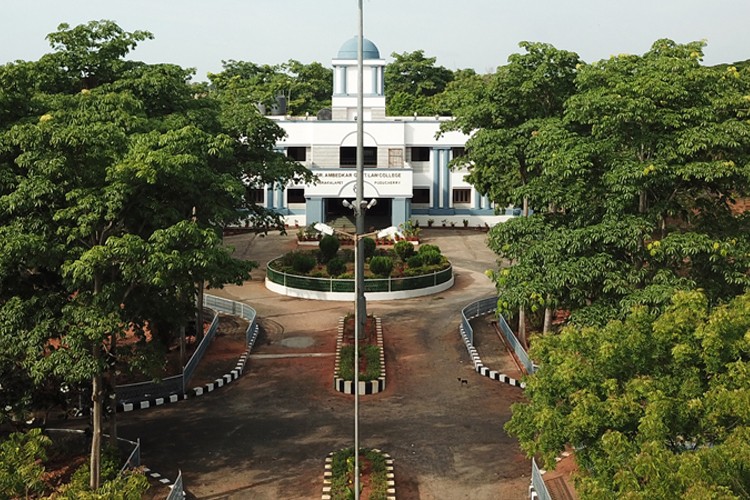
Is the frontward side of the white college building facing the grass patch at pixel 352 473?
yes

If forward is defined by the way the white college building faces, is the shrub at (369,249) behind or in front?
in front

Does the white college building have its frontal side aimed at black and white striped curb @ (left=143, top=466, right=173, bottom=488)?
yes

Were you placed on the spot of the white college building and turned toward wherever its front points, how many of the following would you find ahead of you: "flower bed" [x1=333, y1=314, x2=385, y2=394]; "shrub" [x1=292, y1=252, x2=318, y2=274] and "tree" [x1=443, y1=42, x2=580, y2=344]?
3

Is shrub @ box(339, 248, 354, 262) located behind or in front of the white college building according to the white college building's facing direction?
in front

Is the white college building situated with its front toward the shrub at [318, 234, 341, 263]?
yes

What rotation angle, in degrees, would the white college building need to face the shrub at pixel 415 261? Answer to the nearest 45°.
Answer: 0° — it already faces it

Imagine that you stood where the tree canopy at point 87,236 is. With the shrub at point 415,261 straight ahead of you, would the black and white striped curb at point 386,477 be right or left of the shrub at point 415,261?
right

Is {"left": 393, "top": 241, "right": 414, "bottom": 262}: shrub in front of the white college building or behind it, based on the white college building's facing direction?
in front

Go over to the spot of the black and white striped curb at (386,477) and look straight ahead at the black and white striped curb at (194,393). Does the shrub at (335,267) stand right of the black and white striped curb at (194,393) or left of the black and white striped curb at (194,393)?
right

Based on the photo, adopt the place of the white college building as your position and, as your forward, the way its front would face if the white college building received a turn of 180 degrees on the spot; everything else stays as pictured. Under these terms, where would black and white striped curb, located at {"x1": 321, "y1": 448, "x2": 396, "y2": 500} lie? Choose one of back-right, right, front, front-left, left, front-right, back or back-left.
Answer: back

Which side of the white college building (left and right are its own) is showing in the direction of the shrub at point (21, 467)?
front

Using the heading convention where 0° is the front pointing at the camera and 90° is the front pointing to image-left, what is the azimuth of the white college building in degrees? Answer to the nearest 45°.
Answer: approximately 0°
